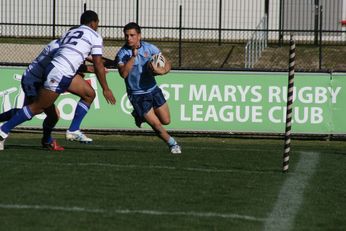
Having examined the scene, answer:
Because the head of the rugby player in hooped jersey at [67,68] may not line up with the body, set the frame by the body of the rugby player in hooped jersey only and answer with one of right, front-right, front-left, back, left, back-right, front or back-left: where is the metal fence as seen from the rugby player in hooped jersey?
front-left

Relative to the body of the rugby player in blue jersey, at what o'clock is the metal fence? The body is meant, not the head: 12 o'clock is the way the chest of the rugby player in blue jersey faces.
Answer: The metal fence is roughly at 6 o'clock from the rugby player in blue jersey.

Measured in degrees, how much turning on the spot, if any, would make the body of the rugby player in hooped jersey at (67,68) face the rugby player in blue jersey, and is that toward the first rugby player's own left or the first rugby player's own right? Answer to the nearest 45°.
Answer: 0° — they already face them

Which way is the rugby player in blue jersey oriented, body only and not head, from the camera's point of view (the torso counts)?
toward the camera

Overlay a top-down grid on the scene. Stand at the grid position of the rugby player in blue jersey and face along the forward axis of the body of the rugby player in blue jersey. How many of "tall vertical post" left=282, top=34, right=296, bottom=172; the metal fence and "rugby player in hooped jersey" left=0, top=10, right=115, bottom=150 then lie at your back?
1

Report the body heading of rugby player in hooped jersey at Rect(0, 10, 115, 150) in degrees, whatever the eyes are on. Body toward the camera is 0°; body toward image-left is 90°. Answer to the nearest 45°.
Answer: approximately 225°

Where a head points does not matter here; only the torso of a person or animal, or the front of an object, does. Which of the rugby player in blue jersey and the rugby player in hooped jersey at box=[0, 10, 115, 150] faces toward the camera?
the rugby player in blue jersey

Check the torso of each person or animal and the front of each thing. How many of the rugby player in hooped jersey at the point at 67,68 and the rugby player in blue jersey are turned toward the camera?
1

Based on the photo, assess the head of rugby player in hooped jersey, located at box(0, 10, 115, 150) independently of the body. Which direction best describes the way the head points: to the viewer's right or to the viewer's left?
to the viewer's right

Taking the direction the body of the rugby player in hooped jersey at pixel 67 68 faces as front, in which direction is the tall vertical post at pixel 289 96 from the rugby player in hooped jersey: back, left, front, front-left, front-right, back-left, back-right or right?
right
